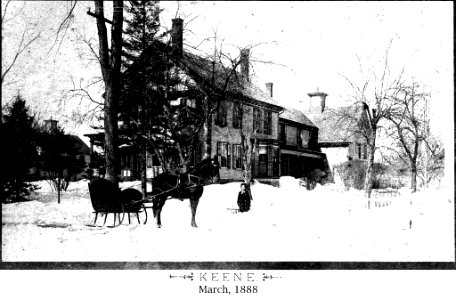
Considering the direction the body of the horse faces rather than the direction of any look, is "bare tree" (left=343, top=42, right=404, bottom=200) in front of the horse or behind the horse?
in front

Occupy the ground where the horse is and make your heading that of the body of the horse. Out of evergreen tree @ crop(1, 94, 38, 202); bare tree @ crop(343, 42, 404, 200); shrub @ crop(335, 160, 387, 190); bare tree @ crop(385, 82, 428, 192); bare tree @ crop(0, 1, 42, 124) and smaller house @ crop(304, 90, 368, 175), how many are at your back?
2

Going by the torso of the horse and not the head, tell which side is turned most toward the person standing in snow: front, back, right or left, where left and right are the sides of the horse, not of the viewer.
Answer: front

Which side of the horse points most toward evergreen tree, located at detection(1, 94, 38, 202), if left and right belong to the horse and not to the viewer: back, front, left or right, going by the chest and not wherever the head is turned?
back

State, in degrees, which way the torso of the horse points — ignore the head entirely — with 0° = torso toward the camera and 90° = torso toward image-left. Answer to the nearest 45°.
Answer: approximately 270°

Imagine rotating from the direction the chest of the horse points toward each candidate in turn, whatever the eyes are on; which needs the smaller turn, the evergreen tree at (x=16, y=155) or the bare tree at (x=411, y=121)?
the bare tree

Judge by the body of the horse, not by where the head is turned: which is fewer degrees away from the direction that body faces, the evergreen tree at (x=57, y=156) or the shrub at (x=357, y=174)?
the shrub

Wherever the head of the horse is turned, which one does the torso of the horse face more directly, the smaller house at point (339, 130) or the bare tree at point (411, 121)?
the bare tree
